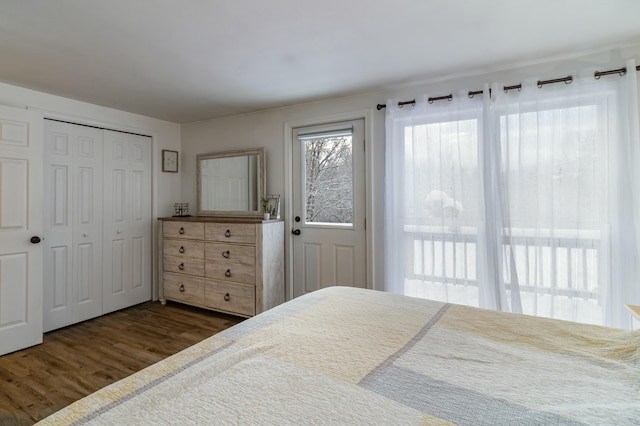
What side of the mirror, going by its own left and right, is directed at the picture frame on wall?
right

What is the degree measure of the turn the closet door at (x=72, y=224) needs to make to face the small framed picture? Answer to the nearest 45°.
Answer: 0° — it already faces it

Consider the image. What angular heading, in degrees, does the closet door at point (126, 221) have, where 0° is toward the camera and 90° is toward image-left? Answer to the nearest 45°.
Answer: approximately 315°

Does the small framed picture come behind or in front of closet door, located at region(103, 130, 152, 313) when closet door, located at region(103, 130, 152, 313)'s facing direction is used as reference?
in front

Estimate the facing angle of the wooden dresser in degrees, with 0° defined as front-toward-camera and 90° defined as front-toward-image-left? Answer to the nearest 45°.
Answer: approximately 45°

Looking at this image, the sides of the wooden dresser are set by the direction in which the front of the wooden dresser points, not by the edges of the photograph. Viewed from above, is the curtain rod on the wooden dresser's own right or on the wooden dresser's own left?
on the wooden dresser's own left

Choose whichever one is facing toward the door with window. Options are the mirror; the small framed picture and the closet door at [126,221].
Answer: the closet door

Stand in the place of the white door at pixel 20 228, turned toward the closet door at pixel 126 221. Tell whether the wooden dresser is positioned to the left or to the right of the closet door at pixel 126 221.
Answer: right

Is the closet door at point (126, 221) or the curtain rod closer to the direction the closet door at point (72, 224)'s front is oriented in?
the curtain rod

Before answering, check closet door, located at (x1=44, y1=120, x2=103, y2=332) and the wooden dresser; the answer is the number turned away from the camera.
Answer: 0

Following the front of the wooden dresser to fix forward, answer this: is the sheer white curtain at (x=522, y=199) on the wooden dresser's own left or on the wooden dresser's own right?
on the wooden dresser's own left

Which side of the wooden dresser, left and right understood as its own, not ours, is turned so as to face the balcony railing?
left

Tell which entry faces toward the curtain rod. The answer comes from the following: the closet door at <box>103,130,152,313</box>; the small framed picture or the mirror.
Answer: the closet door

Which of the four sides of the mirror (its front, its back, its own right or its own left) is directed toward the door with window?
left
